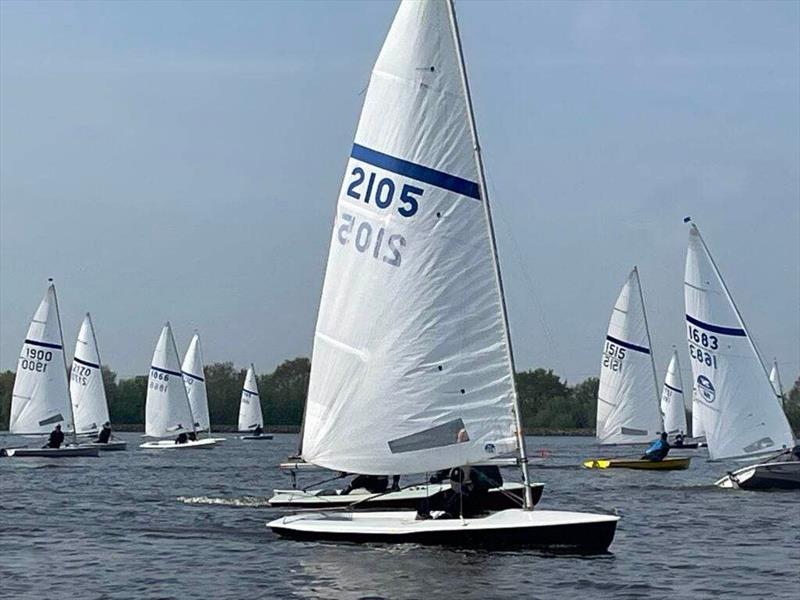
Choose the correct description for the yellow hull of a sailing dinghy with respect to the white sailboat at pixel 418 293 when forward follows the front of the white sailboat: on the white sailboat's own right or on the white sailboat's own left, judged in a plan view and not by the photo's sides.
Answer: on the white sailboat's own left

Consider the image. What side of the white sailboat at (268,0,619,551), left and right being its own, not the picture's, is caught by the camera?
right

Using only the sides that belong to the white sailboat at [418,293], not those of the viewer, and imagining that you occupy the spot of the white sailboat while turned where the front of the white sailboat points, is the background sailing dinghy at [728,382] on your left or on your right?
on your left
